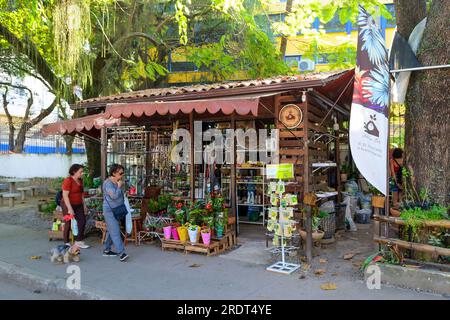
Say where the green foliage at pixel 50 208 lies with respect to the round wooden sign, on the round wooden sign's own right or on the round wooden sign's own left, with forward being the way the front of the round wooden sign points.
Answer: on the round wooden sign's own right

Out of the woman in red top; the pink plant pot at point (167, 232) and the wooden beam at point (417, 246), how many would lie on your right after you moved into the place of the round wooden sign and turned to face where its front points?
2

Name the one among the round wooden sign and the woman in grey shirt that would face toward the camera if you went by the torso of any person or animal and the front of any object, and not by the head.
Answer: the round wooden sign

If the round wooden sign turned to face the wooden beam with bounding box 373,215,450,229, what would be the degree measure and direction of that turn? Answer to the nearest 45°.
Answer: approximately 45° to its left

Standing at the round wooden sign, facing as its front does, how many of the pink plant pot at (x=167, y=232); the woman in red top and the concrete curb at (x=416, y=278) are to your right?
2

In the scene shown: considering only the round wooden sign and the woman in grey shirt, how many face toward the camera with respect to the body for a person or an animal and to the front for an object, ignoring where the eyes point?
1

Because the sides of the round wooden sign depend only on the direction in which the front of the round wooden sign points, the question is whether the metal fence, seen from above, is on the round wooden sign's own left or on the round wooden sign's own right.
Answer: on the round wooden sign's own right

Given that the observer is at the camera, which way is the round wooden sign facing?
facing the viewer

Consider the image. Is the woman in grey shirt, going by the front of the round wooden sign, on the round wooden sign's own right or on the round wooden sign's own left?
on the round wooden sign's own right

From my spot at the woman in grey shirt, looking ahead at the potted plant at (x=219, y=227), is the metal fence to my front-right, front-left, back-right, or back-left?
back-left
